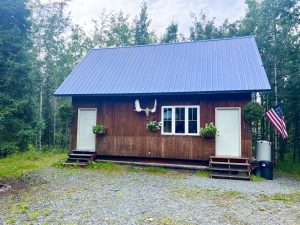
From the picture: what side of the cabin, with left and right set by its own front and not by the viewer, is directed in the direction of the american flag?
left

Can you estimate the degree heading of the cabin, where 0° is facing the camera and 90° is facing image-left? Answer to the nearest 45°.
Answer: approximately 0°

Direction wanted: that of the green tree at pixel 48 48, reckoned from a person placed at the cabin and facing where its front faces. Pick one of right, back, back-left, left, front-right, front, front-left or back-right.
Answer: back-right

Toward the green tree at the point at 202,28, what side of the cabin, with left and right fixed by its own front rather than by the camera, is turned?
back

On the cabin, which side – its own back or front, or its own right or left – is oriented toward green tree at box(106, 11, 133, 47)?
back

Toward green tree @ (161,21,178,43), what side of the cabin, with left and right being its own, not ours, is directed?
back

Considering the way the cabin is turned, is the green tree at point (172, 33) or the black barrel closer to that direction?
the black barrel

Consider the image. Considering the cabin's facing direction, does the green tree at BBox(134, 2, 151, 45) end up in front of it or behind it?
behind
